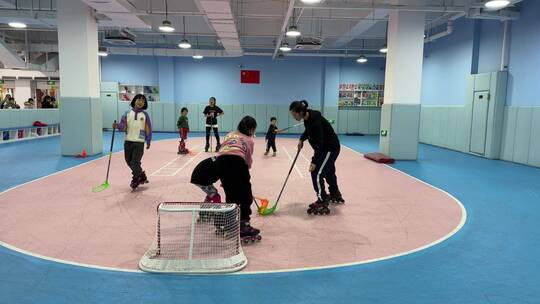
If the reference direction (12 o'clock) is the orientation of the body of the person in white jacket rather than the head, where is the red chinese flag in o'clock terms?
The red chinese flag is roughly at 7 o'clock from the person in white jacket.

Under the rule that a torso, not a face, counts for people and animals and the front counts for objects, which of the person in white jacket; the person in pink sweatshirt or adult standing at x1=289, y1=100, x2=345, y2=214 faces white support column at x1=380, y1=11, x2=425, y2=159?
the person in pink sweatshirt

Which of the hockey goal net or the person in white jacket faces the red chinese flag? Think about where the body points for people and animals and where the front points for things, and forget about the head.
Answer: the hockey goal net

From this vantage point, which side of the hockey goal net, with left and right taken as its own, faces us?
back

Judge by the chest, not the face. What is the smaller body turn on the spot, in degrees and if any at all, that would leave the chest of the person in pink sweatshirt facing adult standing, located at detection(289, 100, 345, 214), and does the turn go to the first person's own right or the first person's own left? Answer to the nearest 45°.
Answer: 0° — they already face them

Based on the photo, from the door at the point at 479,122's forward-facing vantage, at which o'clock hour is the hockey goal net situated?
The hockey goal net is roughly at 11 o'clock from the door.

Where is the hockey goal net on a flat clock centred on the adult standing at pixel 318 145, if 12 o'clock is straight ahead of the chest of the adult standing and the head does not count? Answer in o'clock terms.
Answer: The hockey goal net is roughly at 10 o'clock from the adult standing.

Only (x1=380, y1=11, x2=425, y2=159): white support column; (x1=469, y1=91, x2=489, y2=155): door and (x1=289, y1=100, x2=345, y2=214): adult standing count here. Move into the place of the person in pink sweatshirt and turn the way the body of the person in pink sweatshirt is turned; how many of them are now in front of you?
3

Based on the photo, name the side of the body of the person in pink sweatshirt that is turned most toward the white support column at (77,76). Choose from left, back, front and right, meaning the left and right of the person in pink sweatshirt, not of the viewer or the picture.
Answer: left

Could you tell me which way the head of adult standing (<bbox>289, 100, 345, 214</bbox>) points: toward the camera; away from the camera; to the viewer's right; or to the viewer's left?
to the viewer's left

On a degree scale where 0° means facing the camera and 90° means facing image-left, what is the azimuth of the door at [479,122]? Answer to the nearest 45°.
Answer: approximately 45°
